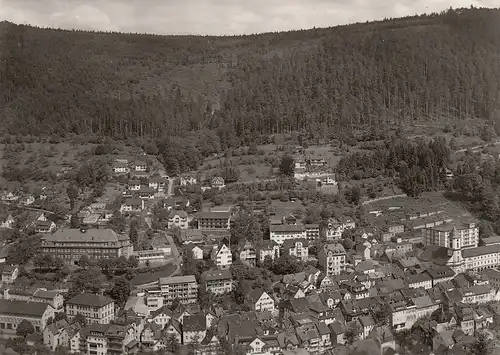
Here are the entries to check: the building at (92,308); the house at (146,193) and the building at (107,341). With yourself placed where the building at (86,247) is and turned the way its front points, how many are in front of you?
2

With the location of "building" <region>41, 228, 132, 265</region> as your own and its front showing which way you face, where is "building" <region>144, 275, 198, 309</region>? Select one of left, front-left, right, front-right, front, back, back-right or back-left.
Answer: front-left

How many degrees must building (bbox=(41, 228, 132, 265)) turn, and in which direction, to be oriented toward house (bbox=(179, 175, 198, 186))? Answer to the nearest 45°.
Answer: approximately 135° to its left

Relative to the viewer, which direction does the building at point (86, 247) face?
toward the camera

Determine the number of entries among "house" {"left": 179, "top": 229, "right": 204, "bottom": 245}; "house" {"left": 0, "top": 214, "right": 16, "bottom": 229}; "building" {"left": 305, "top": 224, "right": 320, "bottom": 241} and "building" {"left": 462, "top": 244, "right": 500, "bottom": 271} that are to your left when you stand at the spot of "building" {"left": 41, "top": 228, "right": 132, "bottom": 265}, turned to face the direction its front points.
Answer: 3

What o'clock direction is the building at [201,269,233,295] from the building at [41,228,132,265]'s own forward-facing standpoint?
the building at [201,269,233,295] is roughly at 10 o'clock from the building at [41,228,132,265].

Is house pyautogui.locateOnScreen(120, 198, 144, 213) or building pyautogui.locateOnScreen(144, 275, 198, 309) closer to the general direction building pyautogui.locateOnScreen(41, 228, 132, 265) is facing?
the building

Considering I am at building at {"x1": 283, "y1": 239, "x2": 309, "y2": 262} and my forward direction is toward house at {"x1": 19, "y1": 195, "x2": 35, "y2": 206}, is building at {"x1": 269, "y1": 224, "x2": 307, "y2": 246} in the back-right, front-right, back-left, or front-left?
front-right

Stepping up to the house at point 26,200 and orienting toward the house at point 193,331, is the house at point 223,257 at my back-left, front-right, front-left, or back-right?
front-left

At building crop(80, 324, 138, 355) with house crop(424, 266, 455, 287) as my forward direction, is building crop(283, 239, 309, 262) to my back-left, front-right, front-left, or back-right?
front-left

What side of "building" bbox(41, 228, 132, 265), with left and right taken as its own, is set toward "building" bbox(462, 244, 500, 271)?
left

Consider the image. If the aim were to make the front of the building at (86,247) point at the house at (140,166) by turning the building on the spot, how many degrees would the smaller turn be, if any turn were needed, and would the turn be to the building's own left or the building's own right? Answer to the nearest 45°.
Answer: approximately 180°

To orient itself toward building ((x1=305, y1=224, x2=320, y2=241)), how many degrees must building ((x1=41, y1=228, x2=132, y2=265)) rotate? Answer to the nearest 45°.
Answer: approximately 90° to its left

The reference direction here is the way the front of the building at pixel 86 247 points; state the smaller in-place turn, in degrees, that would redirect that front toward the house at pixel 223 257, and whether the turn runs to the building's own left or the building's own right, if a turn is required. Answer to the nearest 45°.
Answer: approximately 90° to the building's own left
